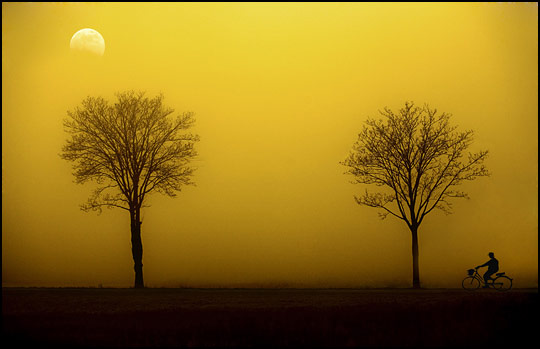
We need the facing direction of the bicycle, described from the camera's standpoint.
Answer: facing to the left of the viewer

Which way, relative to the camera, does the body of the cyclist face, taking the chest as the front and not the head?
to the viewer's left
